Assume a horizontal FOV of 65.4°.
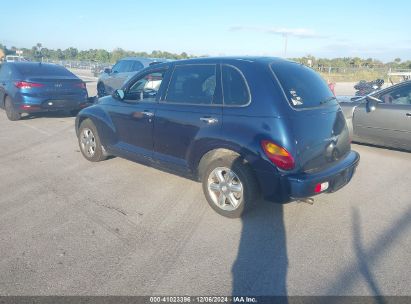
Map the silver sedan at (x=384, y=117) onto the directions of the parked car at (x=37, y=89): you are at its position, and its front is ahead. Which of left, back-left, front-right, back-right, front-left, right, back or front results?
back

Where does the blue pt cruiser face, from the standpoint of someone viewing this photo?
facing away from the viewer and to the left of the viewer

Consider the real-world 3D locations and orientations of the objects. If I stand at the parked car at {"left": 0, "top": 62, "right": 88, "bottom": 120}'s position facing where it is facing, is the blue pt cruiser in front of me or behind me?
behind

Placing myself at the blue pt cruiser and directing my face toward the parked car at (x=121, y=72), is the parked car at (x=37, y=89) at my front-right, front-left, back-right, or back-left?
front-left

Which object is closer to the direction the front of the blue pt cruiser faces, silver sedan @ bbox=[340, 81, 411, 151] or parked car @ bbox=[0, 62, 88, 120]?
the parked car

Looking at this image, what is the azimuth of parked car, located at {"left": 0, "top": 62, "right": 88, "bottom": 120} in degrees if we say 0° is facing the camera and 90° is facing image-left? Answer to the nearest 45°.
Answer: approximately 135°

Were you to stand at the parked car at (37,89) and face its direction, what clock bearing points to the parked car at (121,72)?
the parked car at (121,72) is roughly at 3 o'clock from the parked car at (37,89).

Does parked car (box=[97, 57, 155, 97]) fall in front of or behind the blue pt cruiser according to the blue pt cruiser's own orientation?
in front

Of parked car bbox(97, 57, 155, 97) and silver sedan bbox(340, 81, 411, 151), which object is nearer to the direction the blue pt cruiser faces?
the parked car

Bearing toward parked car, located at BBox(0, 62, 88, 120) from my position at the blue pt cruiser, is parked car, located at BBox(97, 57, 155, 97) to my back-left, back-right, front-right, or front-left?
front-right

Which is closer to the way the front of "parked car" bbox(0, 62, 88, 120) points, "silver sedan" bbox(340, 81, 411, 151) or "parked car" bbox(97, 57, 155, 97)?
the parked car

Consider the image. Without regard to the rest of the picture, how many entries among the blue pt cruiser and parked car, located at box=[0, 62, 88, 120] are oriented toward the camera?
0

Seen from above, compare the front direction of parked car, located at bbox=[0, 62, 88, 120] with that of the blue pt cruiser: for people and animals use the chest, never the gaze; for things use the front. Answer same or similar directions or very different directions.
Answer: same or similar directions

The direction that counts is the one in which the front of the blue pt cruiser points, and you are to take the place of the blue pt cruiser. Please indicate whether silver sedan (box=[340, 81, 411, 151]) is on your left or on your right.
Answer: on your right

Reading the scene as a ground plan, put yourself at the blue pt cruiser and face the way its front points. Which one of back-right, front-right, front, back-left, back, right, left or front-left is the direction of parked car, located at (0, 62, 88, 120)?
front

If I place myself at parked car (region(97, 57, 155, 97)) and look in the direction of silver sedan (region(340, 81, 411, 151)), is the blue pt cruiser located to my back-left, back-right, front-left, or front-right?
front-right
